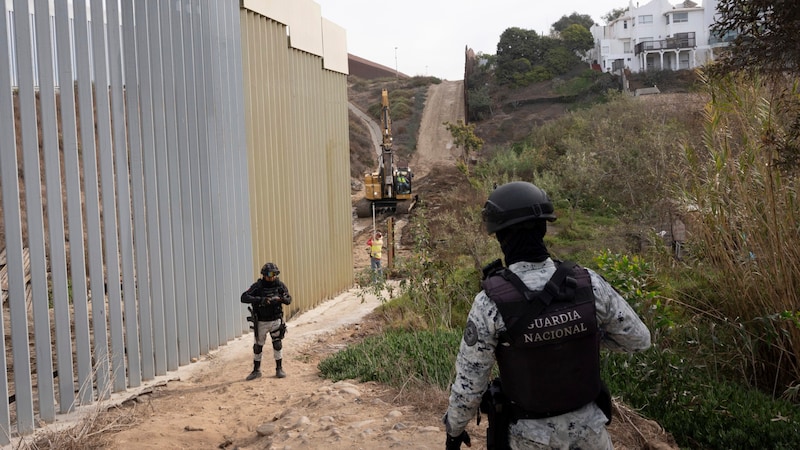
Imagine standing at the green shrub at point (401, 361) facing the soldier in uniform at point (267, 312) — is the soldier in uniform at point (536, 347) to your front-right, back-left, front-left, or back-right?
back-left

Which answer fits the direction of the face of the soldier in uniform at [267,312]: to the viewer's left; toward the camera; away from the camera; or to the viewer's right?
toward the camera

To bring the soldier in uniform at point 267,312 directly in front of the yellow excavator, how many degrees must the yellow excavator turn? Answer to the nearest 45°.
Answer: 0° — it already faces them

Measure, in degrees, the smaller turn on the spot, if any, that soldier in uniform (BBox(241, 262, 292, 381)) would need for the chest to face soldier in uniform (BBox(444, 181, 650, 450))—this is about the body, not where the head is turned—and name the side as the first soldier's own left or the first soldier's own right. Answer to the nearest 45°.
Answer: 0° — they already face them

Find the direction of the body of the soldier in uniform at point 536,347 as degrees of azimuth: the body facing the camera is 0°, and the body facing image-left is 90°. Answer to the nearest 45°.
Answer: approximately 180°

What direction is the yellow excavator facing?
toward the camera

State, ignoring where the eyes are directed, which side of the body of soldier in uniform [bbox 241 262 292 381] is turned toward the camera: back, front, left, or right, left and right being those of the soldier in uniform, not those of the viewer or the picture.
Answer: front

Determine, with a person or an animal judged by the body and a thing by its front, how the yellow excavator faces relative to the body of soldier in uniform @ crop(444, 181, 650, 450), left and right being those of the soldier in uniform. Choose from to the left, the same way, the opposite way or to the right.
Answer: the opposite way

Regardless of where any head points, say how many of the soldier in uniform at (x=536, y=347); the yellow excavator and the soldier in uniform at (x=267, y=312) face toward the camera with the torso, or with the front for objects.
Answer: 2

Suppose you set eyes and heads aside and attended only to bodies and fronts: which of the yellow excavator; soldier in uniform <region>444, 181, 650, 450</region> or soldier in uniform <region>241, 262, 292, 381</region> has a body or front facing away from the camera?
soldier in uniform <region>444, 181, 650, 450</region>

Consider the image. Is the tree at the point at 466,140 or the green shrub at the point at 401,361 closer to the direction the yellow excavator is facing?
the green shrub

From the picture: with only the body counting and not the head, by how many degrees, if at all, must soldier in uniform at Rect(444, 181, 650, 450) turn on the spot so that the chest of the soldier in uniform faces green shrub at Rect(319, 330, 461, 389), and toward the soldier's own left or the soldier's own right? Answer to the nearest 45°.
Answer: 0° — they already face it

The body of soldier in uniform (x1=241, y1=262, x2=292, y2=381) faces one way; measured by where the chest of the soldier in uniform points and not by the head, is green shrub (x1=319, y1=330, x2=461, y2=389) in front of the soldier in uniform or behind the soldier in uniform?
in front

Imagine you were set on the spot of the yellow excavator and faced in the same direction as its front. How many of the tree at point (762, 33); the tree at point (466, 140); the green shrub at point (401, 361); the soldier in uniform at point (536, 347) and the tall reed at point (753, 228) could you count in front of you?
4

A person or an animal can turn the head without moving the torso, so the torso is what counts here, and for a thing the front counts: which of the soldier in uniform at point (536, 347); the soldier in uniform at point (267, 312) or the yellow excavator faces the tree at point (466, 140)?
the soldier in uniform at point (536, 347)

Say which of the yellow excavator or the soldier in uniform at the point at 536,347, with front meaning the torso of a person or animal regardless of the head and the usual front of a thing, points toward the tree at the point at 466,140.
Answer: the soldier in uniform

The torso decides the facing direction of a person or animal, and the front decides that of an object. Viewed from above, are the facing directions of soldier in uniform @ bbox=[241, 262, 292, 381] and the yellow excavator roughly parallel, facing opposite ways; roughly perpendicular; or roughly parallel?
roughly parallel
